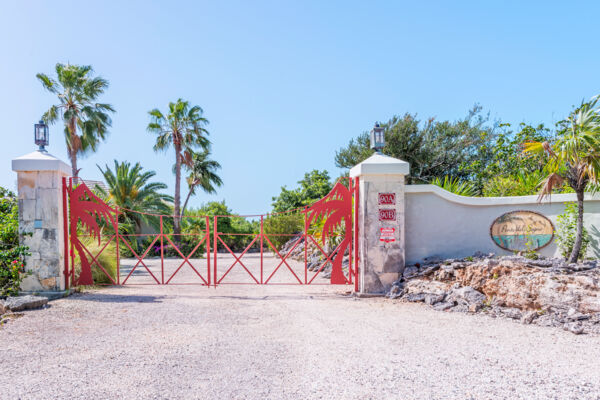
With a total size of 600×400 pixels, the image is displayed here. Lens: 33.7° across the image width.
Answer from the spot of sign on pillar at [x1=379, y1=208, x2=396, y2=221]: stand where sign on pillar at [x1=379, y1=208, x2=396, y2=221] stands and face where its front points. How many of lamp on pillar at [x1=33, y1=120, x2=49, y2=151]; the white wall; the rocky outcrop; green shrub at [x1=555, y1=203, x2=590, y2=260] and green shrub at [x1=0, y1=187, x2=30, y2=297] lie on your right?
2

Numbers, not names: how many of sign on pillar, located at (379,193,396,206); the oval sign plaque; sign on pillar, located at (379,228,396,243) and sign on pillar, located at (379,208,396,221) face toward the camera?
4

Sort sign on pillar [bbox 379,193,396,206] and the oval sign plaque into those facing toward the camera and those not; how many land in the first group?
2

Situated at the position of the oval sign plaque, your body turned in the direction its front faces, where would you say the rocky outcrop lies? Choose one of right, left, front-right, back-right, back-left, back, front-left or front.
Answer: front

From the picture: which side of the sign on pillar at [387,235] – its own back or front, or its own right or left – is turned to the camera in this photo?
front

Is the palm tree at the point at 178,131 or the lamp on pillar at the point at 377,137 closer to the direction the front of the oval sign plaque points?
the lamp on pillar

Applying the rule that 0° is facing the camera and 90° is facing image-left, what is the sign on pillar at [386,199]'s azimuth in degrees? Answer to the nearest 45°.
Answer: approximately 0°

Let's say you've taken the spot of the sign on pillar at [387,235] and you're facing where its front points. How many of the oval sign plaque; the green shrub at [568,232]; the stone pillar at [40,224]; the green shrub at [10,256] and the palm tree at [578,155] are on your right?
2
